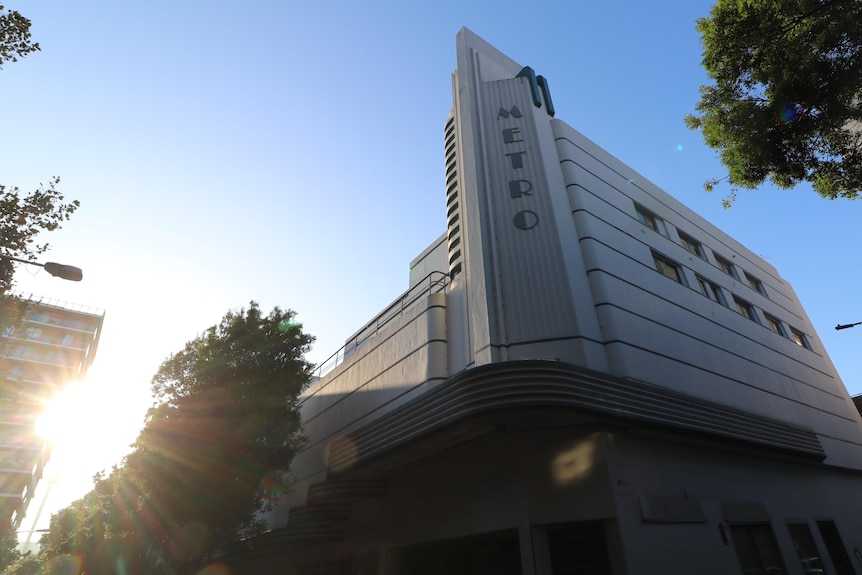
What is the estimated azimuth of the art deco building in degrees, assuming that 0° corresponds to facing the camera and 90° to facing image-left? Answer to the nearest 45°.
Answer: approximately 45°

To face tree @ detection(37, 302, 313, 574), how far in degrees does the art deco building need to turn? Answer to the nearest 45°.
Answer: approximately 45° to its right
